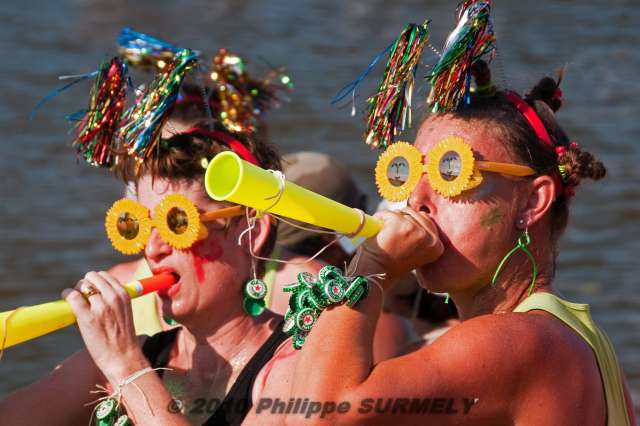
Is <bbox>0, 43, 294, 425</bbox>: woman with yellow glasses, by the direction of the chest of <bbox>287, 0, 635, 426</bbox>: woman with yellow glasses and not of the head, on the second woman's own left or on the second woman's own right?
on the second woman's own right

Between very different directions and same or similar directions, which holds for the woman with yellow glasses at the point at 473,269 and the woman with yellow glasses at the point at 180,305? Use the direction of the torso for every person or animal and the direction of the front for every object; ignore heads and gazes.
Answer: same or similar directions

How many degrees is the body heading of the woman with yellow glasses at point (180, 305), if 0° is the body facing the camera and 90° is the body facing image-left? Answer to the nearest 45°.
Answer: approximately 45°

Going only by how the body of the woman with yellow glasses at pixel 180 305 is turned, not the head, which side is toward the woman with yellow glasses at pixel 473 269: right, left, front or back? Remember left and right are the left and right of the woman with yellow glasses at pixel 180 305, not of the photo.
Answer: left

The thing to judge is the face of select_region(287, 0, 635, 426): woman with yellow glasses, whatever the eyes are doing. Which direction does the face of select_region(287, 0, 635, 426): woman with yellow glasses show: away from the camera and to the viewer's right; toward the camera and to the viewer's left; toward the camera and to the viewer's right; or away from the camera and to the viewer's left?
toward the camera and to the viewer's left

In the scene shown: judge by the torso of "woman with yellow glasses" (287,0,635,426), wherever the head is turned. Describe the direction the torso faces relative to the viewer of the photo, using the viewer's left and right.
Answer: facing the viewer and to the left of the viewer

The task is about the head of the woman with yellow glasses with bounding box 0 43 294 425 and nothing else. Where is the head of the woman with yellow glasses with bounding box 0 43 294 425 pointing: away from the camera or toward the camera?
toward the camera

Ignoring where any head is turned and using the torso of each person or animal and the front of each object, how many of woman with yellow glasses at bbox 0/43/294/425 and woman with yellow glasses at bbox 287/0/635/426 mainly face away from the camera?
0
